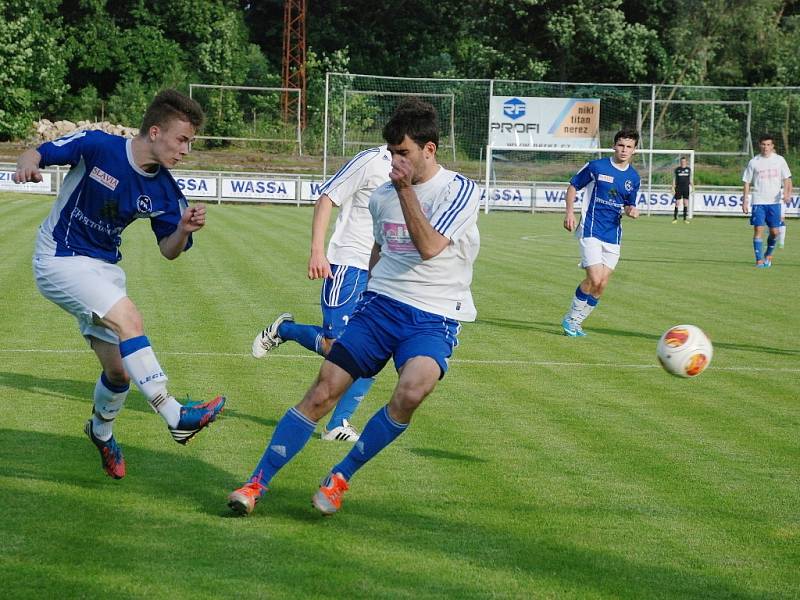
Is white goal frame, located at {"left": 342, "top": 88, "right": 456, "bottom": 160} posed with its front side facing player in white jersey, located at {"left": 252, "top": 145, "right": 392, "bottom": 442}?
yes

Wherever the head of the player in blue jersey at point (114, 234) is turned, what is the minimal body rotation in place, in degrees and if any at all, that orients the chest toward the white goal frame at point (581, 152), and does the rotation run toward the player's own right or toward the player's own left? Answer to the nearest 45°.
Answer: approximately 90° to the player's own left

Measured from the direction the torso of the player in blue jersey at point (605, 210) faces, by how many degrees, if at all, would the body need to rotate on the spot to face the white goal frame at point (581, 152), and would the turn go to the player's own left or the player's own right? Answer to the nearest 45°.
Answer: approximately 135° to the player's own left

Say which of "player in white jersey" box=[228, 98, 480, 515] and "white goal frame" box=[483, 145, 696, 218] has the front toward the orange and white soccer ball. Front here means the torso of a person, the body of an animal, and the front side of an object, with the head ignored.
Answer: the white goal frame

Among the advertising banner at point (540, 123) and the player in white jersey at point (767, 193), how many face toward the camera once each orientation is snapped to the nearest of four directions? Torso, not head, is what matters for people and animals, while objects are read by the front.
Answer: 2

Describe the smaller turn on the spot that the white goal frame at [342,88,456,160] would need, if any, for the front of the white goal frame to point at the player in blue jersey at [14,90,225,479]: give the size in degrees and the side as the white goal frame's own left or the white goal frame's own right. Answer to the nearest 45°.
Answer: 0° — it already faces them

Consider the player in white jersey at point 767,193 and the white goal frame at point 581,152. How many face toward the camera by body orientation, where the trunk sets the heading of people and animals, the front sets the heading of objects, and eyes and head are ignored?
2

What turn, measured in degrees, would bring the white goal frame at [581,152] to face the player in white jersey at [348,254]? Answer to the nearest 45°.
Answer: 0° — it already faces them

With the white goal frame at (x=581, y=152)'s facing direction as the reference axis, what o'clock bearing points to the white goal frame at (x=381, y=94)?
the white goal frame at (x=381, y=94) is roughly at 5 o'clock from the white goal frame at (x=581, y=152).
